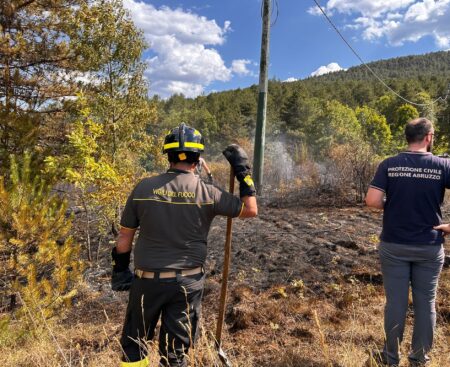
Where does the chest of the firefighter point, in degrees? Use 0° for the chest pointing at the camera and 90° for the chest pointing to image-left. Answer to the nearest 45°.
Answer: approximately 180°

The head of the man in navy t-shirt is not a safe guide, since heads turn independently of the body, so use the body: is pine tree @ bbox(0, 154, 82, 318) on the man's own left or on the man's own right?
on the man's own left

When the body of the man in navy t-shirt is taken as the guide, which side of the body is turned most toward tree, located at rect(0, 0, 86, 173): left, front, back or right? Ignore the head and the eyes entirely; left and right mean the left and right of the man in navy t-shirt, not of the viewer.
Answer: left

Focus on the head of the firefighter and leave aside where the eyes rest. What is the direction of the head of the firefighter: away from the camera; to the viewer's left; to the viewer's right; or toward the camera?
away from the camera

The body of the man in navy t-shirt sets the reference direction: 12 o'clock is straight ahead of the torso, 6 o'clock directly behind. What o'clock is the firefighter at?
The firefighter is roughly at 8 o'clock from the man in navy t-shirt.

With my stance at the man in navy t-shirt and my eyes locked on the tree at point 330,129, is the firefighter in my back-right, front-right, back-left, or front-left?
back-left

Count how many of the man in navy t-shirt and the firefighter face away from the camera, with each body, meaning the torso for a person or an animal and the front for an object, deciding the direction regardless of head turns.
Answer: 2

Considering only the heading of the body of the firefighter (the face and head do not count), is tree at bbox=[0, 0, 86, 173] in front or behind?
in front

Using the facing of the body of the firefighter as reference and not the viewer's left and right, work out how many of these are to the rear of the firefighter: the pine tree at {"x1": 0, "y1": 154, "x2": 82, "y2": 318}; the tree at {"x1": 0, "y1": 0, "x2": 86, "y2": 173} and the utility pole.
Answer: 0

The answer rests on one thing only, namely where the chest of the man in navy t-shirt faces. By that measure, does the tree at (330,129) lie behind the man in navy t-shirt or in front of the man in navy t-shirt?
in front

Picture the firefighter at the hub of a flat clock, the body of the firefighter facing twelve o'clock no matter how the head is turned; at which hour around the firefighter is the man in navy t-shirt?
The man in navy t-shirt is roughly at 3 o'clock from the firefighter.

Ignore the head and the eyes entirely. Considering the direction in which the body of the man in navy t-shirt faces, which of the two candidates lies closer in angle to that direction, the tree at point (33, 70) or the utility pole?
the utility pole

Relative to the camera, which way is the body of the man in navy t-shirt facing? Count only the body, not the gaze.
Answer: away from the camera

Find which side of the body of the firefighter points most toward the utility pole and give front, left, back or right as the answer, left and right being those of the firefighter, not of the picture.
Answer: front

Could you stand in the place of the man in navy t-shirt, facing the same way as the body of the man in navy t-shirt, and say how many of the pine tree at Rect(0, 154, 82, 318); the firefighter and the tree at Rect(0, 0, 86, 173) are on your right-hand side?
0

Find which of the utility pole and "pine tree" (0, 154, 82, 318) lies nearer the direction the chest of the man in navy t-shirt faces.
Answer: the utility pole
